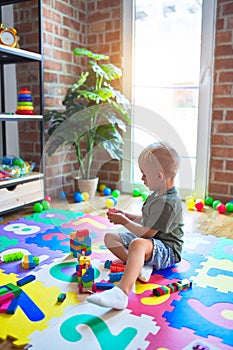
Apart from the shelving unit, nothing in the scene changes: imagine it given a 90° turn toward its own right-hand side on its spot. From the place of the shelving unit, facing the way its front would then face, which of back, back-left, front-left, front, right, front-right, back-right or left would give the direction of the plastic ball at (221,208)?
back-left

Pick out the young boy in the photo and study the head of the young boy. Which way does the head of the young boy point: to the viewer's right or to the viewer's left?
to the viewer's left

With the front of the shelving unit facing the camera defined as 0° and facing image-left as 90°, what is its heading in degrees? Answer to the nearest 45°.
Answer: approximately 315°

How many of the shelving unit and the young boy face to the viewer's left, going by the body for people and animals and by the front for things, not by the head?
1

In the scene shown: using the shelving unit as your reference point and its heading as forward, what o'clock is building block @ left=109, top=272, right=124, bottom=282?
The building block is roughly at 1 o'clock from the shelving unit.

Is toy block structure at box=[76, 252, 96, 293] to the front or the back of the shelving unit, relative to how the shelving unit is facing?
to the front

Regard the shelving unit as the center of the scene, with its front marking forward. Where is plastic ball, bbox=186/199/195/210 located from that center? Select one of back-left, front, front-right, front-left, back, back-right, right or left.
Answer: front-left

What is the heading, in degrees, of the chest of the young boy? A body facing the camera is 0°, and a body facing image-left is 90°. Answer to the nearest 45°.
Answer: approximately 90°
